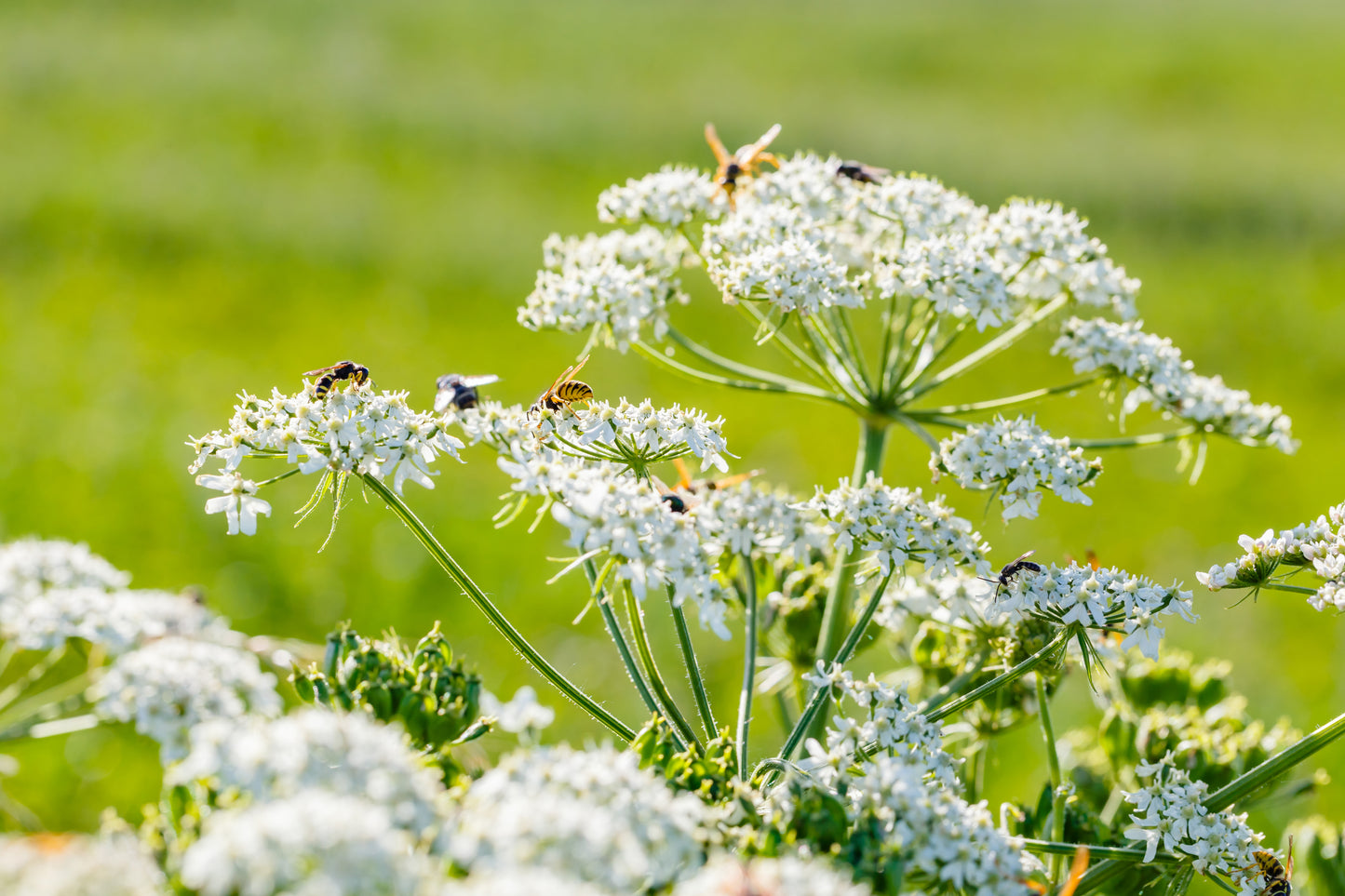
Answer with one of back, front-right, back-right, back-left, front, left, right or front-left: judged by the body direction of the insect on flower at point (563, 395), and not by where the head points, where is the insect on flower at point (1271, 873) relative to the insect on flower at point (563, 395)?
back

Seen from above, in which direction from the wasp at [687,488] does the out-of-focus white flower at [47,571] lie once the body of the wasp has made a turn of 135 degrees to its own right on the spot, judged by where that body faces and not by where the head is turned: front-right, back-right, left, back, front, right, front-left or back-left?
left

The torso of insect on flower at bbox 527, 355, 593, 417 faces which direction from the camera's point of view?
to the viewer's left

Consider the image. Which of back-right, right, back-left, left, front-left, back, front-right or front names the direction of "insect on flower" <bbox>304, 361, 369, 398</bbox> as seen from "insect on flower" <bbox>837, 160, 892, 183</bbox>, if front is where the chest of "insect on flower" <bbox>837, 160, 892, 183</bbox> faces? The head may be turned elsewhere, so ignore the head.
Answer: front-left

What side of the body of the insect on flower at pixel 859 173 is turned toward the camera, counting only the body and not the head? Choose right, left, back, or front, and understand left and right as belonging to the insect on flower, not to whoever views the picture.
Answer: left

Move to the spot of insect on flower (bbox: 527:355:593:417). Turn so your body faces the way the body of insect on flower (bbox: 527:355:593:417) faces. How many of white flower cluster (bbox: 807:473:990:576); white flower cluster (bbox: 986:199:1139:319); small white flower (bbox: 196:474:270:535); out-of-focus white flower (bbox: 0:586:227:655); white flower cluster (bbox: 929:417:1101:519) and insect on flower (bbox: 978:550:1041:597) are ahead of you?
2

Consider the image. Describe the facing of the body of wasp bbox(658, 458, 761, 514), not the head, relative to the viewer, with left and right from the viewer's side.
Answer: facing the viewer and to the left of the viewer

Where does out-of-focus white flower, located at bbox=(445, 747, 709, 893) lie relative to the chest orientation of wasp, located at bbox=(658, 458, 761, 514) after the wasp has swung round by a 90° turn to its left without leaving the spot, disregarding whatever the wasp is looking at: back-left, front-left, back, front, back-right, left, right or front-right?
front-right
